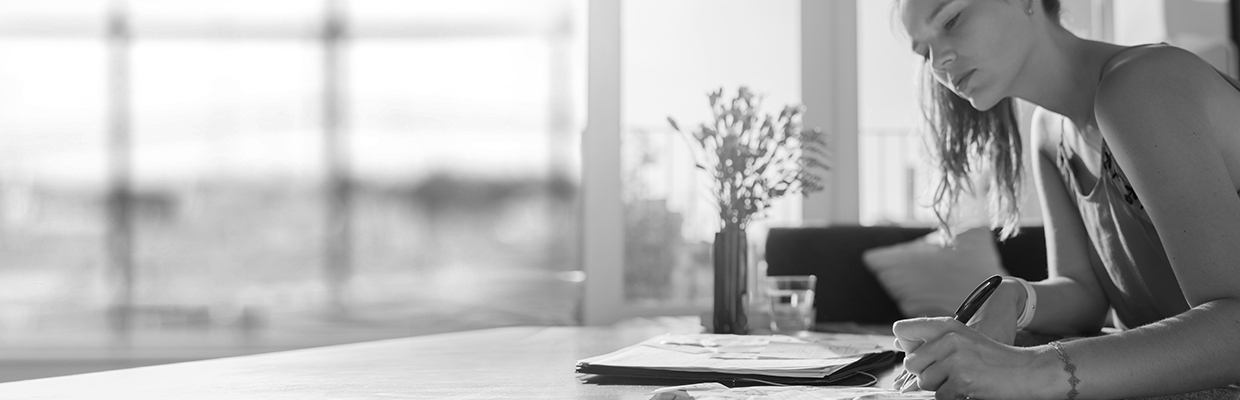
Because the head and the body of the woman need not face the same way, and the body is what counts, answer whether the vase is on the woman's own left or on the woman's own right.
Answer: on the woman's own right

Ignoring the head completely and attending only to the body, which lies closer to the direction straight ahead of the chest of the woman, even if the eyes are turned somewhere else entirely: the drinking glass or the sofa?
the drinking glass

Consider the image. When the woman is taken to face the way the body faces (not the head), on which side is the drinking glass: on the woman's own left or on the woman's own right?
on the woman's own right

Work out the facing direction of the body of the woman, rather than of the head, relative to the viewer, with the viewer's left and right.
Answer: facing the viewer and to the left of the viewer

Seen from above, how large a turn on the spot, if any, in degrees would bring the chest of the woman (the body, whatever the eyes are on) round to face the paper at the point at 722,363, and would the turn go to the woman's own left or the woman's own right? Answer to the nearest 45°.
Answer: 0° — they already face it

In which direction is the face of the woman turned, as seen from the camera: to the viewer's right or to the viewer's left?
to the viewer's left

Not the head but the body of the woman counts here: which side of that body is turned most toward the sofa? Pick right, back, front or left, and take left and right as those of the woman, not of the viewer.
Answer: right

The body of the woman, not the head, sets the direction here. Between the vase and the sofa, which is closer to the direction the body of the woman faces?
the vase
